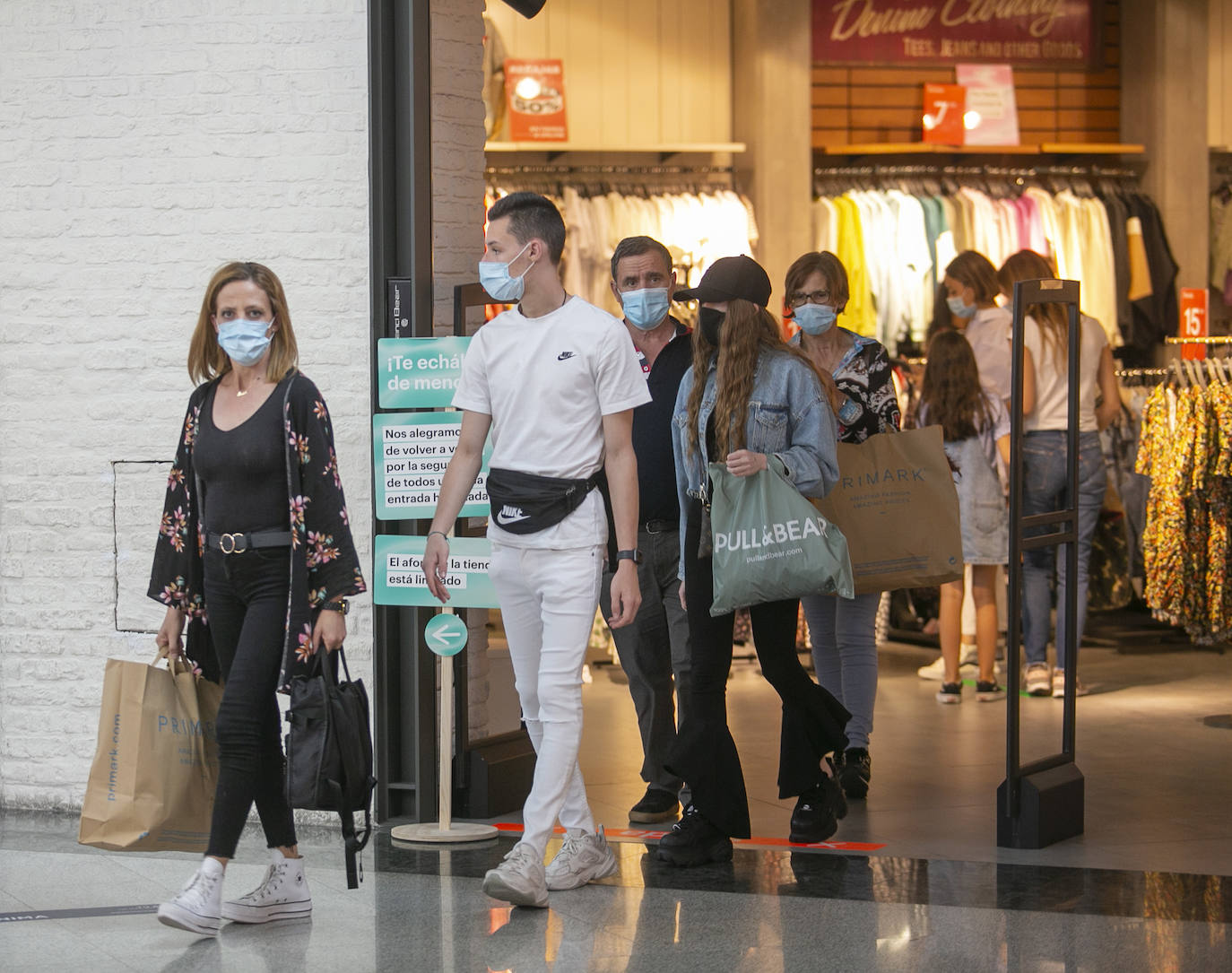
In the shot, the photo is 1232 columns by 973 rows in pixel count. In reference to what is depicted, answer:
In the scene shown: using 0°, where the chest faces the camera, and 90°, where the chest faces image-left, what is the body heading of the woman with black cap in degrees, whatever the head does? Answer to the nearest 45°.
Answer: approximately 45°

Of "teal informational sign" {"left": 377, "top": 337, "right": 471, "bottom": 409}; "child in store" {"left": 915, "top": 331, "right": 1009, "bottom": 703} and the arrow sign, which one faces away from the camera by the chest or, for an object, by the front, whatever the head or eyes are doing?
the child in store

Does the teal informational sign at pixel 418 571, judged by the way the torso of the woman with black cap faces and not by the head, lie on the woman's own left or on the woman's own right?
on the woman's own right

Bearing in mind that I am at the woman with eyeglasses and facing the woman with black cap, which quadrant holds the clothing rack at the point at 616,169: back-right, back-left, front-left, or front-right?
back-right

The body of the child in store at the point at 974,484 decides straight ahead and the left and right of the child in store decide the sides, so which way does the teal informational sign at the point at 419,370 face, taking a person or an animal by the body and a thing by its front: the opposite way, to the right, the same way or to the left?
the opposite way

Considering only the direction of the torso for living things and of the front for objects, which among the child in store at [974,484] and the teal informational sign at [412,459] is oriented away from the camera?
the child in store

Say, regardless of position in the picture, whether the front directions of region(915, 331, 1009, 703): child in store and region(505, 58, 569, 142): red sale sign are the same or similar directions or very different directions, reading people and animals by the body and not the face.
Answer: very different directions

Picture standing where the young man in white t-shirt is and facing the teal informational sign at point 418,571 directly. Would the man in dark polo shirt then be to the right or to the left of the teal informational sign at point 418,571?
right

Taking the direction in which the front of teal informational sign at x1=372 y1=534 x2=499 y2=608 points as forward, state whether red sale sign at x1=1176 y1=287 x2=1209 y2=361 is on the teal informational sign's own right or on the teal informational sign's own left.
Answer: on the teal informational sign's own left

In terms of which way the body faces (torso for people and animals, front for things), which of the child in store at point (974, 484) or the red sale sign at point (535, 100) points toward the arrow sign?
the red sale sign
